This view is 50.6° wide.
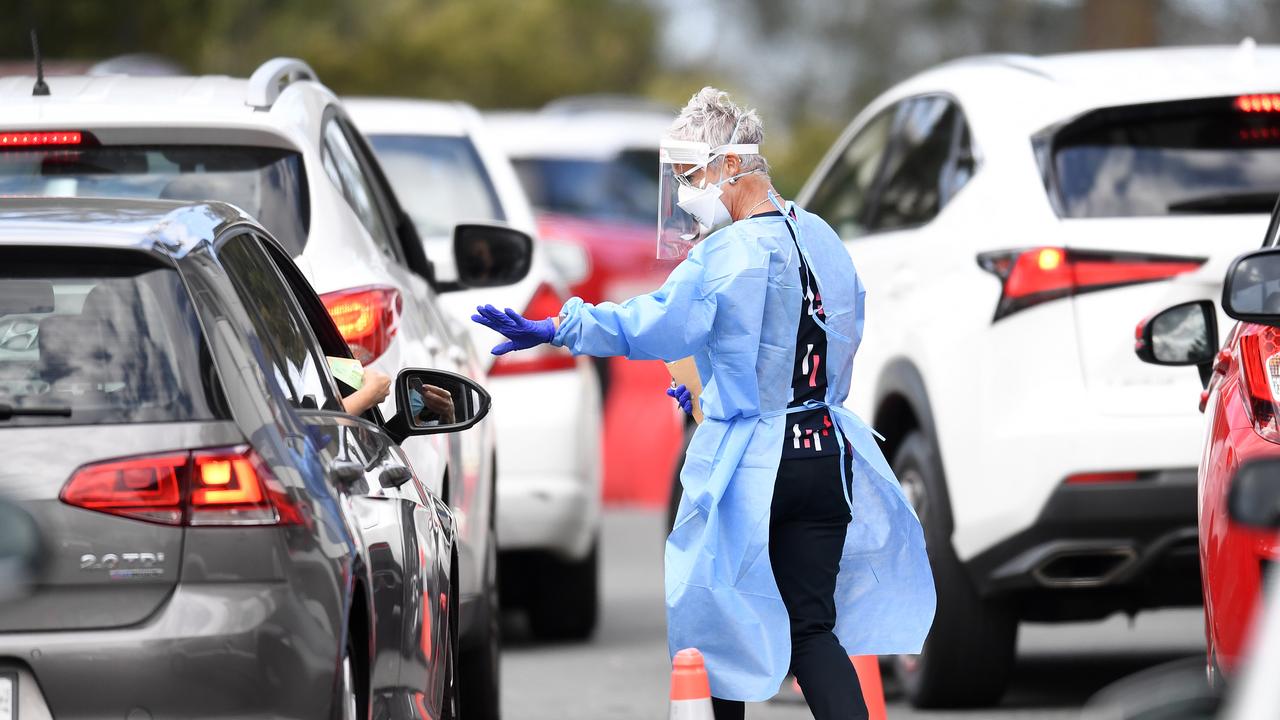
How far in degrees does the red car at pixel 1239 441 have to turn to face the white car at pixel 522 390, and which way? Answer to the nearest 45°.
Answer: approximately 45° to its left

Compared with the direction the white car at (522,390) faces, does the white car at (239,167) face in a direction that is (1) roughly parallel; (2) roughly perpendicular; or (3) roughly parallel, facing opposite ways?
roughly parallel

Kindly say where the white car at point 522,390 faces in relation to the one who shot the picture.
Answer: facing away from the viewer

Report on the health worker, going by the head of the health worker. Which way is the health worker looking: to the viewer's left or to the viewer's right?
to the viewer's left

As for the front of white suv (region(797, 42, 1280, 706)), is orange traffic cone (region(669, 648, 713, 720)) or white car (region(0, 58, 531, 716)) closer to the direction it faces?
the white car

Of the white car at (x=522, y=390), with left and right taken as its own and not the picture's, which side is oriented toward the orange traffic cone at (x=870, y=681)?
back

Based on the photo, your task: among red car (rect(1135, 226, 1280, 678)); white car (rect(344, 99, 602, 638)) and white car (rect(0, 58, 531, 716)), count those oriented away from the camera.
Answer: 3

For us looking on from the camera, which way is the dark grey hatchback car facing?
facing away from the viewer

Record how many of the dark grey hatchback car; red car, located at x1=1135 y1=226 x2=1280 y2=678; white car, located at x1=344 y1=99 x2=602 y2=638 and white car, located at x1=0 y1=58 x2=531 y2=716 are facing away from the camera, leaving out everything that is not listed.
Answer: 4

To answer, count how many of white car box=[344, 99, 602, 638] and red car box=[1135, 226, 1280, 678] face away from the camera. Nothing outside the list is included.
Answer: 2

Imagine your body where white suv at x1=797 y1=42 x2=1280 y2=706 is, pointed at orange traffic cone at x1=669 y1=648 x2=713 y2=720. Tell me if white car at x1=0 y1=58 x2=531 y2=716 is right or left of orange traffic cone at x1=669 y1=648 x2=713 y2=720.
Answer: right

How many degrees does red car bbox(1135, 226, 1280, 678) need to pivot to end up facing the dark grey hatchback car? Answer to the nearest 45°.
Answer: approximately 135° to its left

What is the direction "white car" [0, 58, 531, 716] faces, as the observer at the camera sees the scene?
facing away from the viewer
